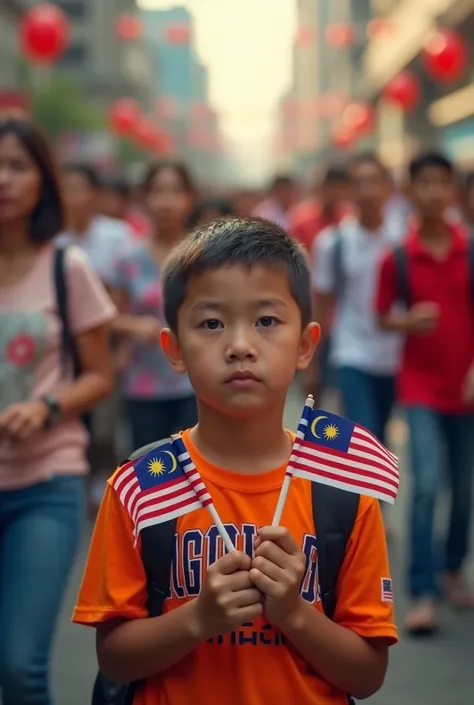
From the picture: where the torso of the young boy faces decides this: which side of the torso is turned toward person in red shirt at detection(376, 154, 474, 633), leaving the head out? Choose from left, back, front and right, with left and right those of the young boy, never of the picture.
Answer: back

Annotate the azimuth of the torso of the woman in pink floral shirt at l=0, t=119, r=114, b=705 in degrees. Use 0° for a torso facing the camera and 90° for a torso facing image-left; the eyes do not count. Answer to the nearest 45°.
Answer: approximately 45°

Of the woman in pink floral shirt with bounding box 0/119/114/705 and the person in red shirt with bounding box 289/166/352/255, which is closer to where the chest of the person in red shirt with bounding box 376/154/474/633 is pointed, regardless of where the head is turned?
the woman in pink floral shirt

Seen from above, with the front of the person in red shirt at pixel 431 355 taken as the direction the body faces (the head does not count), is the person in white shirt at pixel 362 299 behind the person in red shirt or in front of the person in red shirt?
behind

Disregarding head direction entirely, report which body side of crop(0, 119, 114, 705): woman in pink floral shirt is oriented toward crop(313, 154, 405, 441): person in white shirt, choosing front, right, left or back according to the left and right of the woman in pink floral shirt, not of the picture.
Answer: back

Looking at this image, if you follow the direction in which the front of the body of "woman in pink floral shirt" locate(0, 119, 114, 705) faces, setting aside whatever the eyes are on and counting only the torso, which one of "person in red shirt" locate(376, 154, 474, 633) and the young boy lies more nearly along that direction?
the young boy

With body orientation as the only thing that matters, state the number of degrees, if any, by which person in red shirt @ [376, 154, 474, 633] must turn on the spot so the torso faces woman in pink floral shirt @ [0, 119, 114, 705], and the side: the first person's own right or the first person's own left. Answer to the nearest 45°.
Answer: approximately 45° to the first person's own right

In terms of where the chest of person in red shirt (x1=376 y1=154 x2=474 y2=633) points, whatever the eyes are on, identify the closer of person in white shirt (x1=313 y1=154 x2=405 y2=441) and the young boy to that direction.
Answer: the young boy

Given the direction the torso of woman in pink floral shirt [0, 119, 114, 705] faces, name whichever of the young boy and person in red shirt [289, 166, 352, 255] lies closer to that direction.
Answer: the young boy
